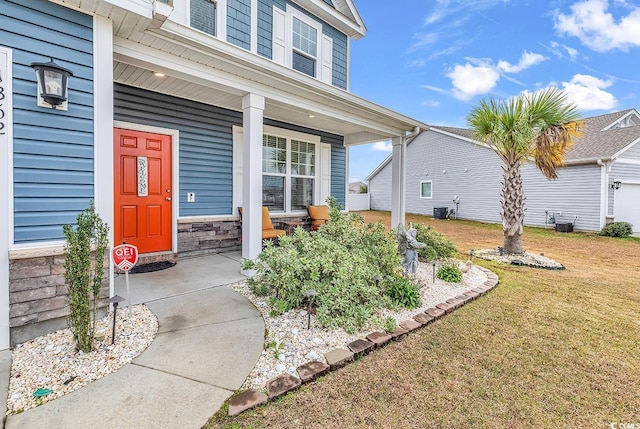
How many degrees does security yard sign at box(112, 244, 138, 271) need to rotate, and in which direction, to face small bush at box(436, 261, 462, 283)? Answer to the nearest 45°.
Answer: approximately 90° to its left

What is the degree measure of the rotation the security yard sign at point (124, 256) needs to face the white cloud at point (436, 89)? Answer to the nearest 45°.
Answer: approximately 135° to its left

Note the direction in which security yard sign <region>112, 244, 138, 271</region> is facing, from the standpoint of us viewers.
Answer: facing the viewer

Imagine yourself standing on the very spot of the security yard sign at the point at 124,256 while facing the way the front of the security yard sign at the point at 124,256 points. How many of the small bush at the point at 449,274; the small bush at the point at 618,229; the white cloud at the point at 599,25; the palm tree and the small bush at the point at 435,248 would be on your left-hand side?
5

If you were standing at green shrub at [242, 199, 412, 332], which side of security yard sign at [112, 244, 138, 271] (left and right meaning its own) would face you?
left

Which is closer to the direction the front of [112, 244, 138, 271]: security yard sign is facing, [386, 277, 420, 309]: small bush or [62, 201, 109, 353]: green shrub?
the green shrub

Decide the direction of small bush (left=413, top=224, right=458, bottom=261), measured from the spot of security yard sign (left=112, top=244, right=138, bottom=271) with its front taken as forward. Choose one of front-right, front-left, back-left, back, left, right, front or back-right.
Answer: left

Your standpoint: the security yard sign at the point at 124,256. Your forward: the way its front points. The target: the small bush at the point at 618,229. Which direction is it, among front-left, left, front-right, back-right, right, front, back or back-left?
left

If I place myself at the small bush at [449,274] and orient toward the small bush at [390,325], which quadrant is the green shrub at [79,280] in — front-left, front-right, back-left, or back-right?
front-right

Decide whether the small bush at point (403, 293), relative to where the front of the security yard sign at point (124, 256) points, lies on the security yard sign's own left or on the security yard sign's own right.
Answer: on the security yard sign's own left
